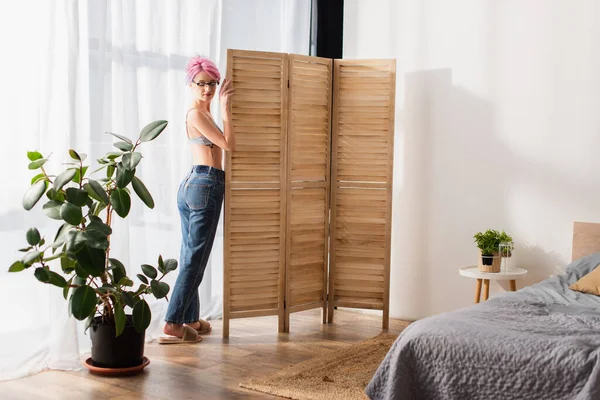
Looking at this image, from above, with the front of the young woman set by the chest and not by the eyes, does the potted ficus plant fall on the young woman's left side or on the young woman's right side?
on the young woman's right side

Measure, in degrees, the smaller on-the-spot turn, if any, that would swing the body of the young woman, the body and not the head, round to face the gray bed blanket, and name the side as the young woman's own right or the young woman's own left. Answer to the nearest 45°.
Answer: approximately 45° to the young woman's own right

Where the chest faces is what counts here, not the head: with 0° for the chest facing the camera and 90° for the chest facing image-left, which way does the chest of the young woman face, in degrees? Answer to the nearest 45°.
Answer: approximately 270°

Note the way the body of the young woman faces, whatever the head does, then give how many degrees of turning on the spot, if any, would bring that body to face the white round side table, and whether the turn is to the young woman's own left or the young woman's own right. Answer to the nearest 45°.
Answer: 0° — they already face it

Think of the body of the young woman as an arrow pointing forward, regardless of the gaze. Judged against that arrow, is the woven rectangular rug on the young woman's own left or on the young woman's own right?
on the young woman's own right

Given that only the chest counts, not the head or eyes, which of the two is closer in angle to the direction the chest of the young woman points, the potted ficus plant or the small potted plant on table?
the small potted plant on table

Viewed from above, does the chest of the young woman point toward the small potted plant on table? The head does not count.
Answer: yes

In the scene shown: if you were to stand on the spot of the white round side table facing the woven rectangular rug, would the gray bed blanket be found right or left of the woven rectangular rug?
left

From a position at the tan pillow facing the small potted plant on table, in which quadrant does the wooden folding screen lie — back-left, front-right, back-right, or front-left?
front-left
